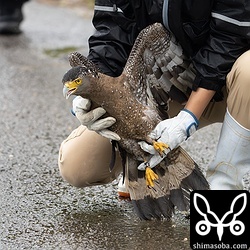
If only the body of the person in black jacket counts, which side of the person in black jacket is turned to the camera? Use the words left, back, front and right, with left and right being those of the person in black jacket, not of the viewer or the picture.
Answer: front
